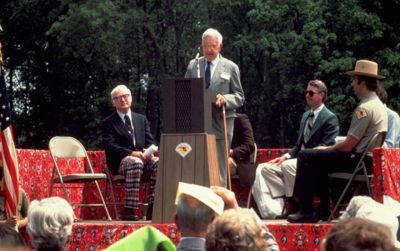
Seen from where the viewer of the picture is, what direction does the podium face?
facing the viewer

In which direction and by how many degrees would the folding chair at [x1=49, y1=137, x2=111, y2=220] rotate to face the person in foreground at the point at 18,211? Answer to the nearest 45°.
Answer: approximately 45° to its right

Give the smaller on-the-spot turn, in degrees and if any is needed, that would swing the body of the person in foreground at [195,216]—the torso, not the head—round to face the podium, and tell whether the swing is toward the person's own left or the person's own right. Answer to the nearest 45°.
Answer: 0° — they already face it

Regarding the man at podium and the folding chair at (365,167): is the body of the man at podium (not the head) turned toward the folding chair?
no

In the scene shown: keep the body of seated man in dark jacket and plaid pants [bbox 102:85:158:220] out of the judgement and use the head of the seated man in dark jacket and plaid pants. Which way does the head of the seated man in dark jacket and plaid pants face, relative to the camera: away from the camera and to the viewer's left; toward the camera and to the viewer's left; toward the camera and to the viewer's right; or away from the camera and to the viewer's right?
toward the camera and to the viewer's right

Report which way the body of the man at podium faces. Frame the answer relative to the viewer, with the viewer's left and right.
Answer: facing the viewer and to the left of the viewer

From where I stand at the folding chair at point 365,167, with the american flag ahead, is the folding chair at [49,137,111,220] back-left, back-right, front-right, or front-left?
front-right

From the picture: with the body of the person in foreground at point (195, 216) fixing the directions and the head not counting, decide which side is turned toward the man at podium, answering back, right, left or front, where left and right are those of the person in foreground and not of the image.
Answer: front

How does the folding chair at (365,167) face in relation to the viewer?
to the viewer's left

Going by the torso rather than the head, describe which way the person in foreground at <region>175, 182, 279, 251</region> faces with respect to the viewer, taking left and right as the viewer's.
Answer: facing away from the viewer

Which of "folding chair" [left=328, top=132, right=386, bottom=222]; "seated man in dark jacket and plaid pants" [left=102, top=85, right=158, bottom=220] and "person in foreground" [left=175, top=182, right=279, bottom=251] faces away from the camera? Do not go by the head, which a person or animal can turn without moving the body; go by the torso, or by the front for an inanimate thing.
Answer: the person in foreground

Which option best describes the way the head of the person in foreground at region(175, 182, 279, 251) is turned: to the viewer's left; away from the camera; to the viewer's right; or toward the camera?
away from the camera
